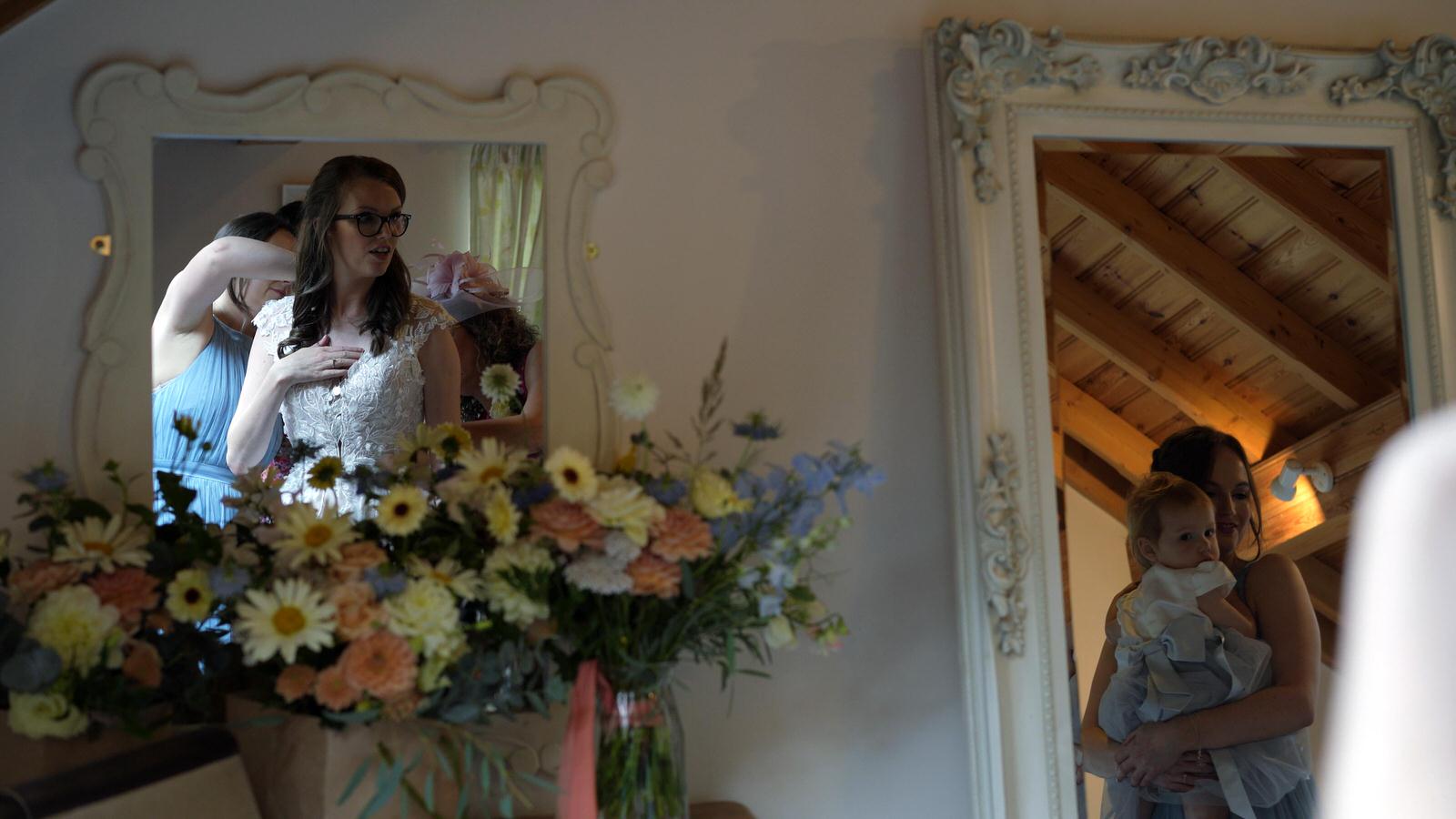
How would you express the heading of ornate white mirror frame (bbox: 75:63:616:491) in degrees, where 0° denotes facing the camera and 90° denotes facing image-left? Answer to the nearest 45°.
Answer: approximately 0°

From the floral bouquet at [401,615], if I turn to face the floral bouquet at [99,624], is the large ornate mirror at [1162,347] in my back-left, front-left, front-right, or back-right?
back-right

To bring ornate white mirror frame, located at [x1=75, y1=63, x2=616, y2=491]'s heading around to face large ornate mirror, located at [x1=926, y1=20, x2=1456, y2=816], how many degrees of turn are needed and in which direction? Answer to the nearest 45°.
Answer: approximately 90° to its left
